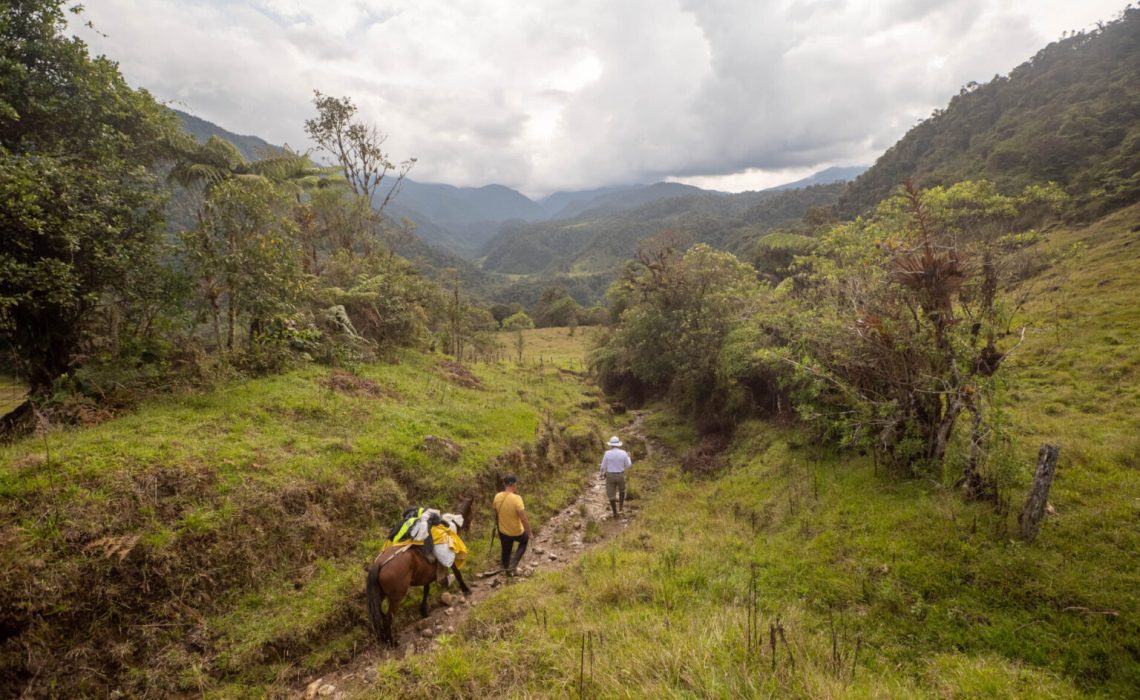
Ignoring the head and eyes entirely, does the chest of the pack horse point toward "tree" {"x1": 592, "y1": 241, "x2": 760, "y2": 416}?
yes

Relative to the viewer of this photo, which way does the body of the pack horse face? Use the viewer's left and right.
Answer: facing away from the viewer and to the right of the viewer

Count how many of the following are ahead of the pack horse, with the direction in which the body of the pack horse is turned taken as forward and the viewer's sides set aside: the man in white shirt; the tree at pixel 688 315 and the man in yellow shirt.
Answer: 3

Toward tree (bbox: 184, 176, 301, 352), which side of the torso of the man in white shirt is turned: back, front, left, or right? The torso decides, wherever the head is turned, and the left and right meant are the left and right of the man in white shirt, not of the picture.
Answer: left

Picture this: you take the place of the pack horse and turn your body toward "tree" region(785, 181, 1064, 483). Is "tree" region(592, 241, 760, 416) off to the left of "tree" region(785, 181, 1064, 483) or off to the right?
left

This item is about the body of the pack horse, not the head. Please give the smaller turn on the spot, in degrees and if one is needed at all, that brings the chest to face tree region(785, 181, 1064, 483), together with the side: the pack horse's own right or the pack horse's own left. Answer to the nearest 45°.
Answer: approximately 45° to the pack horse's own right

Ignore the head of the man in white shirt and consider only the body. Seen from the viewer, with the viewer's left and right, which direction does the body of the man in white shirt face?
facing away from the viewer

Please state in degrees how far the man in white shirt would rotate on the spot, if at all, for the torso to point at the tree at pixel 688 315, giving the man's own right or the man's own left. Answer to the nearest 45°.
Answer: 0° — they already face it
